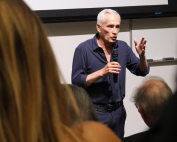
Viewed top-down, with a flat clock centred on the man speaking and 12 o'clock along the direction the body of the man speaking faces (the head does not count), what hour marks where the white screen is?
The white screen is roughly at 7 o'clock from the man speaking.

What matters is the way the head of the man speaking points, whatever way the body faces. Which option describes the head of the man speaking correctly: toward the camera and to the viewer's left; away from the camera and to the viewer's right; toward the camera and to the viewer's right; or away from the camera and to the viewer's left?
toward the camera and to the viewer's right

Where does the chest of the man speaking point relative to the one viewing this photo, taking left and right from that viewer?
facing the viewer and to the right of the viewer
